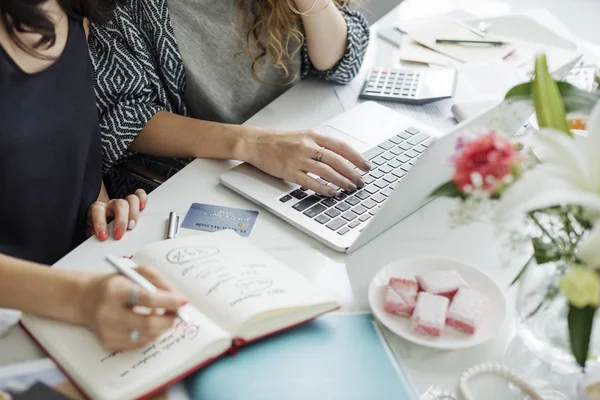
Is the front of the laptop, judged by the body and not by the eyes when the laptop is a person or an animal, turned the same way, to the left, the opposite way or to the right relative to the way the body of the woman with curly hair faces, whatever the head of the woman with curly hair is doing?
the opposite way

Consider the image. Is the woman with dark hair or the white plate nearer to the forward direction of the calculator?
the woman with dark hair

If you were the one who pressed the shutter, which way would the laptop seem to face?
facing away from the viewer and to the left of the viewer

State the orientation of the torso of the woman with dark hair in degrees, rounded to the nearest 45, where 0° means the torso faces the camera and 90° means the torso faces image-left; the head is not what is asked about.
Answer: approximately 315°

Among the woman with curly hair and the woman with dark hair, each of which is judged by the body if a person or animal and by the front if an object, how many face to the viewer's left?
0

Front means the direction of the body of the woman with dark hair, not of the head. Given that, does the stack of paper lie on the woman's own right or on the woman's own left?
on the woman's own left
